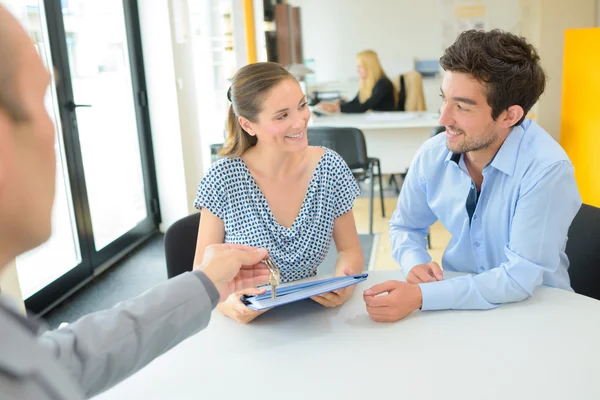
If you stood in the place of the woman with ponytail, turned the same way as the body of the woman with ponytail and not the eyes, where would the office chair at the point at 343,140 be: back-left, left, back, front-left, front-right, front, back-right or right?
back

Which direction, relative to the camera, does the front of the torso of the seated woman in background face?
to the viewer's left

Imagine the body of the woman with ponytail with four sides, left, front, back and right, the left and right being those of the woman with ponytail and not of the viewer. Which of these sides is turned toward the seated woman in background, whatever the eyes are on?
back

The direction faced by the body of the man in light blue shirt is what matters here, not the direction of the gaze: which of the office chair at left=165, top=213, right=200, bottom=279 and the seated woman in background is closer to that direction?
the office chair

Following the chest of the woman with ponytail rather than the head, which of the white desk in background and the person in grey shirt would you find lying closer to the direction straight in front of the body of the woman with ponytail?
the person in grey shirt

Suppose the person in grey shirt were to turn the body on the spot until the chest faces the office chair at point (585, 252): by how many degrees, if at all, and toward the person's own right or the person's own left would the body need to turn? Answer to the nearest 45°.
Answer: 0° — they already face it

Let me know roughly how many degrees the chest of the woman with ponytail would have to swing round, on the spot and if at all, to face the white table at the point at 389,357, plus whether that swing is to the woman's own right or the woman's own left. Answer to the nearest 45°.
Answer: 0° — they already face it

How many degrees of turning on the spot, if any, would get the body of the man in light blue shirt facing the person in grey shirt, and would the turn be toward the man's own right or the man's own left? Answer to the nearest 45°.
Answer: approximately 45° to the man's own left

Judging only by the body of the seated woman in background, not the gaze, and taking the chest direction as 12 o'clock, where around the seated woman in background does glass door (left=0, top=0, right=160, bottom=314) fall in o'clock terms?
The glass door is roughly at 10 o'clock from the seated woman in background.

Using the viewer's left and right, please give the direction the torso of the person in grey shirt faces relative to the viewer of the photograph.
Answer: facing away from the viewer and to the right of the viewer
